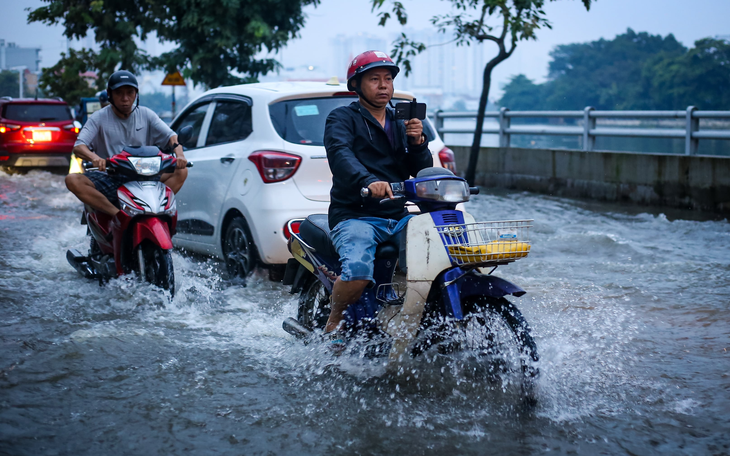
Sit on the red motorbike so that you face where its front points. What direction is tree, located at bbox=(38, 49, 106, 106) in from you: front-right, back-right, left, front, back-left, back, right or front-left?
back-left

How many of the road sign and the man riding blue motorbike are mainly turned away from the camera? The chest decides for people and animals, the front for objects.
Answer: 0

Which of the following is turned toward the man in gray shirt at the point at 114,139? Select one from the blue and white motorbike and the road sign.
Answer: the road sign

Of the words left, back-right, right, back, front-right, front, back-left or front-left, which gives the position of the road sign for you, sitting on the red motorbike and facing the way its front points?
back-left

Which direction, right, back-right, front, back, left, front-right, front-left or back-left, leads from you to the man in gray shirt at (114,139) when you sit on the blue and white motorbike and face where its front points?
back

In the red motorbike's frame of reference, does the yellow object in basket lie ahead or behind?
ahead

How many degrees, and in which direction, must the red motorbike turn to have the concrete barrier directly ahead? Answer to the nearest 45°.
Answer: approximately 90° to its left

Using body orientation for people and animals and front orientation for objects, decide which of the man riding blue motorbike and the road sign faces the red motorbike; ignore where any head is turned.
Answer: the road sign

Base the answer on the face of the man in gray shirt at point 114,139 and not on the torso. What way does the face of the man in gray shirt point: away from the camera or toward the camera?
toward the camera

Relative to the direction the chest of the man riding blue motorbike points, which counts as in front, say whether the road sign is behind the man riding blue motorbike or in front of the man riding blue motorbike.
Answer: behind

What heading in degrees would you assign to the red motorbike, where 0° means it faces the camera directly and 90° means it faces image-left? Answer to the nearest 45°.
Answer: approximately 315°

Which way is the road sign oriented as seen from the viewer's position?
toward the camera

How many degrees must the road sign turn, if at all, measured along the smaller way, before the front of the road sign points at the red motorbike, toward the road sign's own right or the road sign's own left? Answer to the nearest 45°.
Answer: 0° — it already faces it
